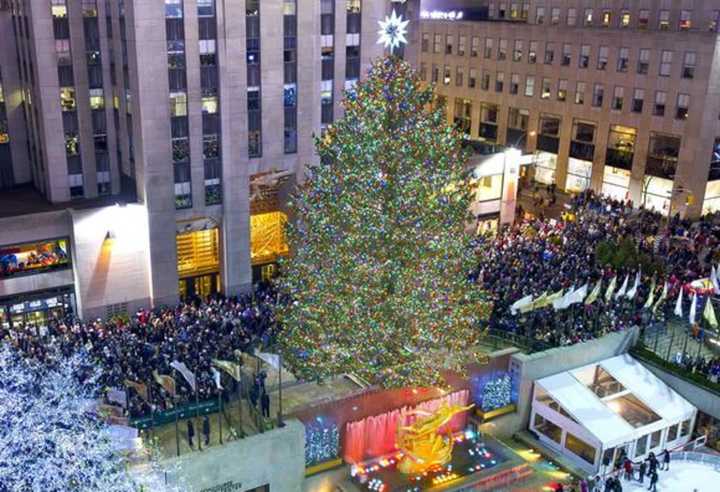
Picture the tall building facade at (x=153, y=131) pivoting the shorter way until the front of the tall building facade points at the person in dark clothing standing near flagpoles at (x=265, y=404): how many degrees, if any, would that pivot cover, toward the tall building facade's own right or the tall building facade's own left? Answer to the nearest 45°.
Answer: approximately 45° to the tall building facade's own right

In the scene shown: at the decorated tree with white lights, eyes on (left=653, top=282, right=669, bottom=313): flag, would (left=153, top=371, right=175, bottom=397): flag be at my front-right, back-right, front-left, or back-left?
front-left

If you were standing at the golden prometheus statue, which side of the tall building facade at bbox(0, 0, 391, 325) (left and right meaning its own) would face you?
front

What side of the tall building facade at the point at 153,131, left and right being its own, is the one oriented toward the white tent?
front

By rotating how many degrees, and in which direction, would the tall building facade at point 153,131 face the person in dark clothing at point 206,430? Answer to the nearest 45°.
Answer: approximately 45° to its right

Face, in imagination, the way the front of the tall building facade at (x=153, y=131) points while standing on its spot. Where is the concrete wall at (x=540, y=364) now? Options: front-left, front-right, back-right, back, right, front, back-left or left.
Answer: front

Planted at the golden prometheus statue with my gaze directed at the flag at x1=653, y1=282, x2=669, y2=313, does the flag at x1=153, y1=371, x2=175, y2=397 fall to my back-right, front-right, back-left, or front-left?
back-left

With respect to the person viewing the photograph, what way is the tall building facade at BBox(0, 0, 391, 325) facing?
facing the viewer and to the right of the viewer

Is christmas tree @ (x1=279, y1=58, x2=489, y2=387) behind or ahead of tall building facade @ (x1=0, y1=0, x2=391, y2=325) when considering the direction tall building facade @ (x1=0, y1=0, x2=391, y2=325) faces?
ahead

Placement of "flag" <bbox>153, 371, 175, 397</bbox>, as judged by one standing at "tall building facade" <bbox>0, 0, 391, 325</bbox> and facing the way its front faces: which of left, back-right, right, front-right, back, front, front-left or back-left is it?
front-right

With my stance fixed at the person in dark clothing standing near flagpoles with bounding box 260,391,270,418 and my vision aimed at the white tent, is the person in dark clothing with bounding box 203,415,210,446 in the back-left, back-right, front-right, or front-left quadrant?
back-right

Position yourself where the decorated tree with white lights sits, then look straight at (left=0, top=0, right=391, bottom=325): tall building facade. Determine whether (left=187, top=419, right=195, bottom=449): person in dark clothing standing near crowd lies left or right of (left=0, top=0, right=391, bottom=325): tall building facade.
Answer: right

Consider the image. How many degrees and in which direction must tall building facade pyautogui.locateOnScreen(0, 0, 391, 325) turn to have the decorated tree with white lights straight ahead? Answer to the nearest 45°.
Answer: approximately 45° to its right
